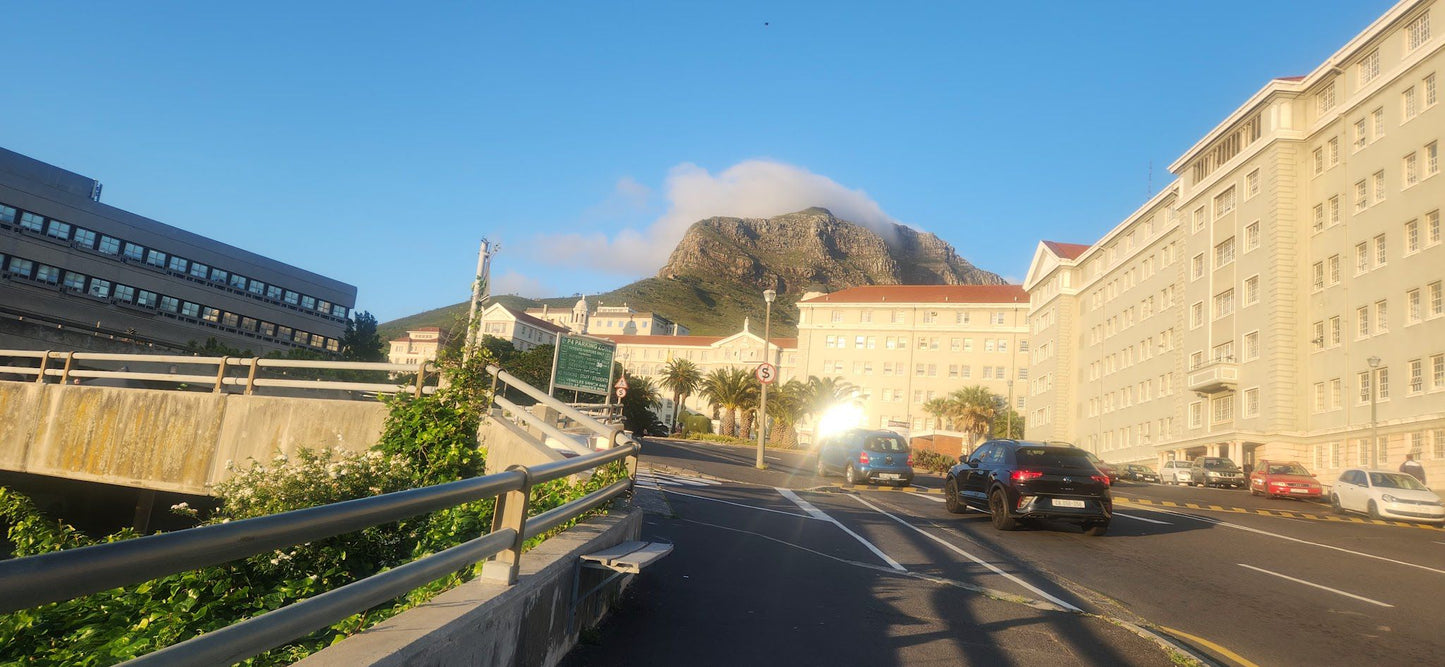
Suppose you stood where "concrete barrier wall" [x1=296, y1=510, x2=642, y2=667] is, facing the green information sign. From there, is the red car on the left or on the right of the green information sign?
right

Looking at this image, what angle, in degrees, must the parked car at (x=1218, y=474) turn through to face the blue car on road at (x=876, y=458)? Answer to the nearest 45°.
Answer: approximately 45° to its right

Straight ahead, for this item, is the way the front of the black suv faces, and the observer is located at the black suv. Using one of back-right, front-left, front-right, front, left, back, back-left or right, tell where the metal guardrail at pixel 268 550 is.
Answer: back-left

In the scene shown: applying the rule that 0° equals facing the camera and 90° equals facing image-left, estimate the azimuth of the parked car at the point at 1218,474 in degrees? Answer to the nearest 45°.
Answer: approximately 315°

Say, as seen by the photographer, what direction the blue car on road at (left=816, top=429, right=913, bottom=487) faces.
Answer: facing away from the viewer and to the left of the viewer

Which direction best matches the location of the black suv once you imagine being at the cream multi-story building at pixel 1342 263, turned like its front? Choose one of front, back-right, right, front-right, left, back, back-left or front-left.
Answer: front-left

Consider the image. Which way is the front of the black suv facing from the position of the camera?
facing away from the viewer and to the left of the viewer

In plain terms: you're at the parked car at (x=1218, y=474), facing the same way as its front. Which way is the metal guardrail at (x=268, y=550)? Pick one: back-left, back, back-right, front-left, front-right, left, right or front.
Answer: front-right

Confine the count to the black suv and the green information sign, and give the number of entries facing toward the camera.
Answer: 1

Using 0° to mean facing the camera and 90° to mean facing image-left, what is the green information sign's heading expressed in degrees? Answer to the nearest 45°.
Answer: approximately 0°

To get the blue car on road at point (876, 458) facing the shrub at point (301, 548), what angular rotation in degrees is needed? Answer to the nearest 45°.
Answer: approximately 135° to its left

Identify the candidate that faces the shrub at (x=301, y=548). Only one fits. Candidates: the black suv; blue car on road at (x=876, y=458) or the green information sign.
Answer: the green information sign
